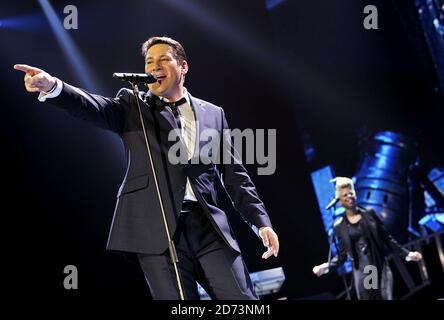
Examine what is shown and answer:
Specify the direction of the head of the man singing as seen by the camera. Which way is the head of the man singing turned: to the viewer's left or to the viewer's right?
to the viewer's left

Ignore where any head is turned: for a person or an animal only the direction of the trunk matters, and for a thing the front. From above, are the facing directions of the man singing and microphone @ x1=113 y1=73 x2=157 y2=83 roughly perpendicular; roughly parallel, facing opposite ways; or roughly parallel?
roughly perpendicular

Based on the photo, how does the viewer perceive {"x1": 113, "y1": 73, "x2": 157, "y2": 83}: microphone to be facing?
facing to the right of the viewer

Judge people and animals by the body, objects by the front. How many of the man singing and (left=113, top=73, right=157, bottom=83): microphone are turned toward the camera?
1

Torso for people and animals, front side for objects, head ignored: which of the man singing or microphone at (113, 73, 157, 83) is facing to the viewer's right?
the microphone

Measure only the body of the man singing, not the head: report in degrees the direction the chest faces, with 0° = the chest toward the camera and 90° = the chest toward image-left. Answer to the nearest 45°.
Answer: approximately 0°
